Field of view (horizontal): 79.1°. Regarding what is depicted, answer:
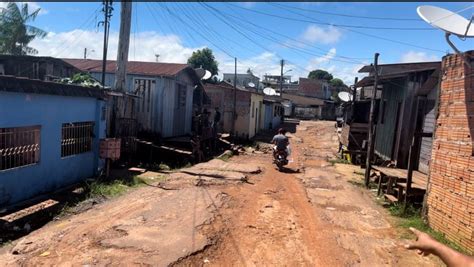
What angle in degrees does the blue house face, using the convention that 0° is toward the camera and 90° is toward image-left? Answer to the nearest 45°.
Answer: approximately 315°

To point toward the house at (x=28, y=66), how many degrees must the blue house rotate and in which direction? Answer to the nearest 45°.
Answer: approximately 135° to its left

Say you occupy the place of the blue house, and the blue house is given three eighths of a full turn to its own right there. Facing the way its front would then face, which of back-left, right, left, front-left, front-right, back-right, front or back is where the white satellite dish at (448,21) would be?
back-left

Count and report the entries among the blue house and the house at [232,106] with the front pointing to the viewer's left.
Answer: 0

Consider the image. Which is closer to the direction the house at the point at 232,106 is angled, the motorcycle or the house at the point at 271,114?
the motorcycle
